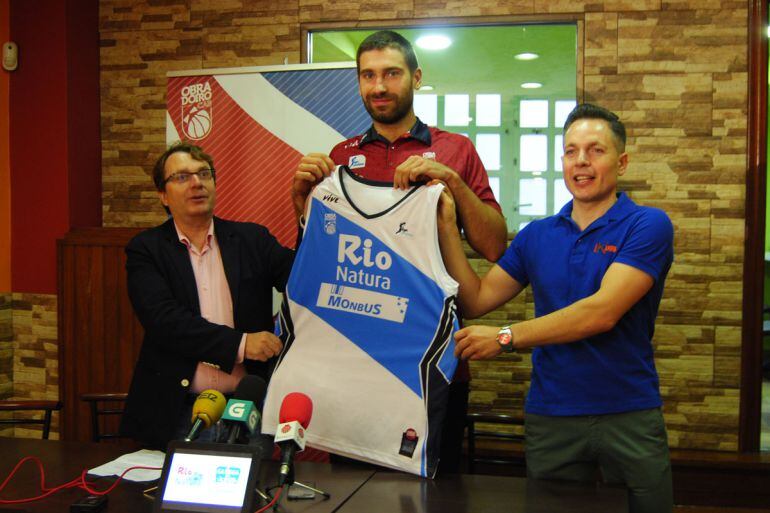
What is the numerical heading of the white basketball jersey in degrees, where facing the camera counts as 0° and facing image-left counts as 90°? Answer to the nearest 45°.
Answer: approximately 0°

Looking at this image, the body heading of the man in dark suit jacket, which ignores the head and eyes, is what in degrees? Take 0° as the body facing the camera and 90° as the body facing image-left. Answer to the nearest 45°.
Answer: approximately 315°

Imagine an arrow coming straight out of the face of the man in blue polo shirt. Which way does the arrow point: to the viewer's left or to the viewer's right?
to the viewer's left

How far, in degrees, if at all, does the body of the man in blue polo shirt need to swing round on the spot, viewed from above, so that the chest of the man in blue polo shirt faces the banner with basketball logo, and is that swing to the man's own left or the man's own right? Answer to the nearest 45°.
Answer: approximately 90° to the man's own right

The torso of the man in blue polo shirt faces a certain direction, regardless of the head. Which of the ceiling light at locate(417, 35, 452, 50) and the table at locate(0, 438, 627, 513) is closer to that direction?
the table

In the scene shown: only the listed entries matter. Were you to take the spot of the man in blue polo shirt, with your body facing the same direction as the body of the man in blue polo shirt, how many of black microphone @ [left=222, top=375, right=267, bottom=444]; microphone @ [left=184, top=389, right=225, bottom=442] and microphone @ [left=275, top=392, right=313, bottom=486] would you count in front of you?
3

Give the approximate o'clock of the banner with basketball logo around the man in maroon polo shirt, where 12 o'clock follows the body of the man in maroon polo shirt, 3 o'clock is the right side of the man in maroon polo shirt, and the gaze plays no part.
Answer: The banner with basketball logo is roughly at 5 o'clock from the man in maroon polo shirt.

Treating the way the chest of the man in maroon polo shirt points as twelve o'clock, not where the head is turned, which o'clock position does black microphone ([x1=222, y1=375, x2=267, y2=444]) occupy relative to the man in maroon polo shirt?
The black microphone is roughly at 1 o'clock from the man in maroon polo shirt.
